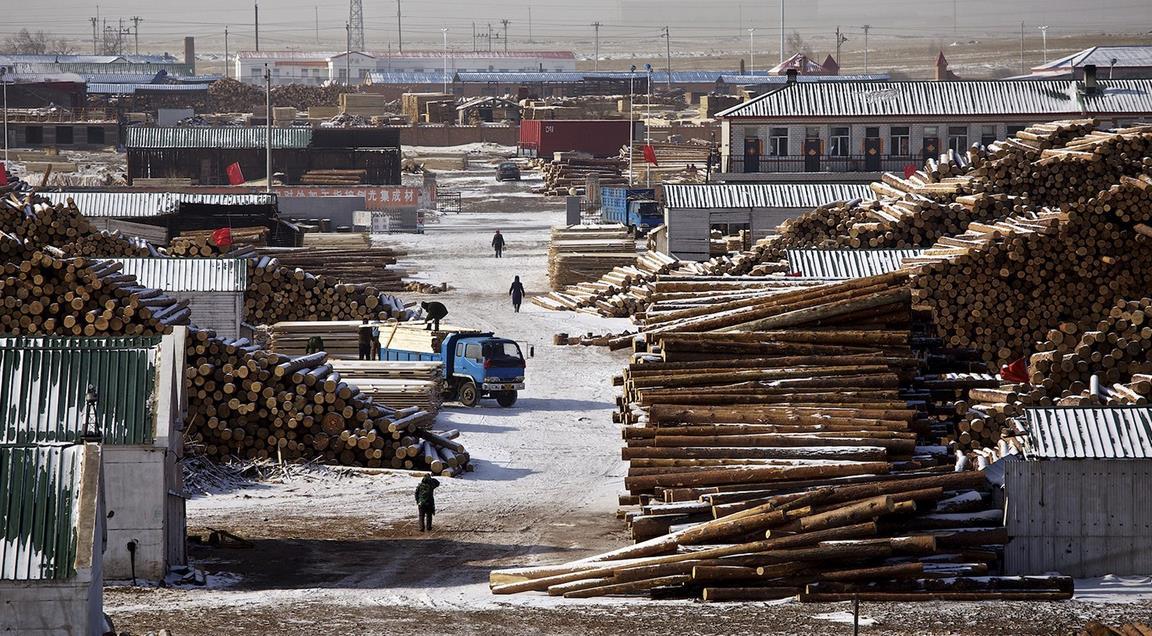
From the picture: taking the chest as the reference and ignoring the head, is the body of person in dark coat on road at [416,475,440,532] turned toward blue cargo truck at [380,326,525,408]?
yes

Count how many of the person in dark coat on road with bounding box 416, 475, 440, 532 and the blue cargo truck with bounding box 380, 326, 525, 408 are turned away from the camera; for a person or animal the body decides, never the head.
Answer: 1

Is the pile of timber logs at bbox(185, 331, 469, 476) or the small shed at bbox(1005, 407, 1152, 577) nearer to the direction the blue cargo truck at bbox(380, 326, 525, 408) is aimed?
the small shed

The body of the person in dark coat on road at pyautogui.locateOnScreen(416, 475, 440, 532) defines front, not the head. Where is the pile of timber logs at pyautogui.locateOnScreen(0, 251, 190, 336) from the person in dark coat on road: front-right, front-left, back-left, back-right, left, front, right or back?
front-left

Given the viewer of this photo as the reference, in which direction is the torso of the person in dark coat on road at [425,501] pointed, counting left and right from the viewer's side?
facing away from the viewer

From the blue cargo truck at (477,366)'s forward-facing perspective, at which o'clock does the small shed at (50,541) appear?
The small shed is roughly at 2 o'clock from the blue cargo truck.

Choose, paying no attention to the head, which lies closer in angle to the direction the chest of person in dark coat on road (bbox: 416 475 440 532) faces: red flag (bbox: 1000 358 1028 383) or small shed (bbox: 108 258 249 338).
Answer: the small shed

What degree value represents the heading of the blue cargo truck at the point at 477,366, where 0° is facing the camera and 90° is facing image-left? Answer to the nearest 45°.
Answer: approximately 315°

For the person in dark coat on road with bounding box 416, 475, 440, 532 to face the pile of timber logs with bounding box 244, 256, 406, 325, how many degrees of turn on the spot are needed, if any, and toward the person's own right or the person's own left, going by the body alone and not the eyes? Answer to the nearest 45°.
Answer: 0° — they already face it

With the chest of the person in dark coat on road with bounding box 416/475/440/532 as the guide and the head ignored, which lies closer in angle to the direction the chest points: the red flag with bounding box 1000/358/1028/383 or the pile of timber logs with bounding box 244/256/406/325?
the pile of timber logs

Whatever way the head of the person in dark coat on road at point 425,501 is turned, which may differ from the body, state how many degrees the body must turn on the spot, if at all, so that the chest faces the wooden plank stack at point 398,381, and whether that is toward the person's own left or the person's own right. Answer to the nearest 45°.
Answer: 0° — they already face it

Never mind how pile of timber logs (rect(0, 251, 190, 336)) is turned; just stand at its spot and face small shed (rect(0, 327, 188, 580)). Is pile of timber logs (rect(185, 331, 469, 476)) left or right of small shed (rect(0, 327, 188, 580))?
left

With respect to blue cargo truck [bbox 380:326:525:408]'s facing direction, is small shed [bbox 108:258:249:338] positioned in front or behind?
behind

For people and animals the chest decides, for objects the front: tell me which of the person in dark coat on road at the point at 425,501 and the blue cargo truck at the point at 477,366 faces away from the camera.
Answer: the person in dark coat on road

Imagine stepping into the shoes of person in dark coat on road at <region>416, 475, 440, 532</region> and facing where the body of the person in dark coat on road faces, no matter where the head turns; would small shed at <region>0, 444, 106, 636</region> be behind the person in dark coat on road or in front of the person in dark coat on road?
behind

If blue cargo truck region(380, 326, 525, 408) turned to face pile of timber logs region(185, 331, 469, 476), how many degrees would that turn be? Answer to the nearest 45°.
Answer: approximately 90° to its right
